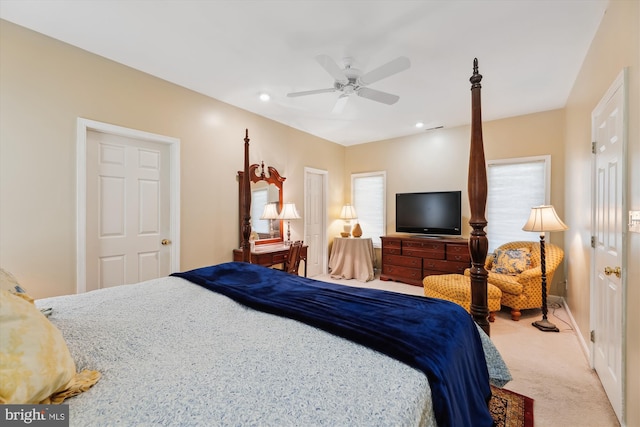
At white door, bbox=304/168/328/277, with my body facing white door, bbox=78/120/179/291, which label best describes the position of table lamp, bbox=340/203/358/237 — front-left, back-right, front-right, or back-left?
back-left

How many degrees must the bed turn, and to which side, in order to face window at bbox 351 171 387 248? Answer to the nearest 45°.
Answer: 0° — it already faces it

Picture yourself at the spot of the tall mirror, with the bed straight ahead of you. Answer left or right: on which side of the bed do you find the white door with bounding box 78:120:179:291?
right

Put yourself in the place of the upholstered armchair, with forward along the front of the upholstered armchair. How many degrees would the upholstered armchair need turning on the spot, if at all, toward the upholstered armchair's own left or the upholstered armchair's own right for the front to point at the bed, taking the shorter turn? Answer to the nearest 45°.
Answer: approximately 45° to the upholstered armchair's own left

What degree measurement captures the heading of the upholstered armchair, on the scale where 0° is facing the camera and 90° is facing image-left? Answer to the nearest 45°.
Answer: approximately 45°

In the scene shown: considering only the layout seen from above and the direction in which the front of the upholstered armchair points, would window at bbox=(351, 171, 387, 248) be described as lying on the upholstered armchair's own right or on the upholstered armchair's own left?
on the upholstered armchair's own right

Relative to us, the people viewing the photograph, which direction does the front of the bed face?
facing away from the viewer and to the right of the viewer
